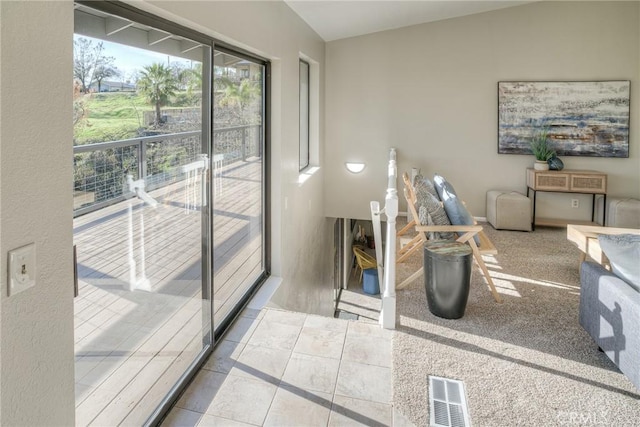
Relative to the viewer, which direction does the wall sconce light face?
toward the camera

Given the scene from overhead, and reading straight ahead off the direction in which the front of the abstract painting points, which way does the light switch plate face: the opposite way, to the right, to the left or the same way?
to the left

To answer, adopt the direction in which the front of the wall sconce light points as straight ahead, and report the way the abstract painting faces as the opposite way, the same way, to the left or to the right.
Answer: the same way

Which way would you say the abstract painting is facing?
toward the camera

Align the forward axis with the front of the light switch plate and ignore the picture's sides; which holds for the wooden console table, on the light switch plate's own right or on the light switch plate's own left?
on the light switch plate's own left

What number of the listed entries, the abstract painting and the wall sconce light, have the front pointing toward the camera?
2

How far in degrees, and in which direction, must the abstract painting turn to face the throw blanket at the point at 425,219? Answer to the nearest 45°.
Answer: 0° — it already faces it

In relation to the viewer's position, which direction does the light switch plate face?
facing the viewer and to the right of the viewer

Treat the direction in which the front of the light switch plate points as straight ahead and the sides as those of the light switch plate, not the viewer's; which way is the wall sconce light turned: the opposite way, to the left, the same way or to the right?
to the right

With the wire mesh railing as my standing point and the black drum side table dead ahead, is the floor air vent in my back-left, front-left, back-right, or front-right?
front-right
